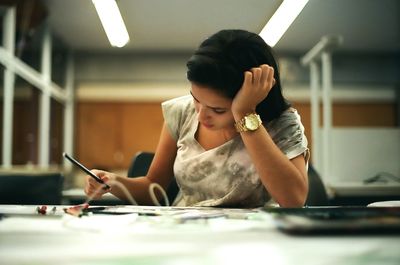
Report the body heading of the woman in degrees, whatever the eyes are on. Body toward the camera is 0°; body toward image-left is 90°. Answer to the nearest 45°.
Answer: approximately 45°

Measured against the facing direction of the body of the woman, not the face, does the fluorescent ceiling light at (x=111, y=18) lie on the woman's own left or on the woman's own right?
on the woman's own right

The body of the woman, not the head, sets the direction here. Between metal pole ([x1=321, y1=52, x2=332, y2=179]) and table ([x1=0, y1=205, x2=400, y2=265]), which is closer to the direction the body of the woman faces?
the table

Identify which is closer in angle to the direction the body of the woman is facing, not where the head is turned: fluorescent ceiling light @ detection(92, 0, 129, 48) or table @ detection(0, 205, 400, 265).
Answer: the table

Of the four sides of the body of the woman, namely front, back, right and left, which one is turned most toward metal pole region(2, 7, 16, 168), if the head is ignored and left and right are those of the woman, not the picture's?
right

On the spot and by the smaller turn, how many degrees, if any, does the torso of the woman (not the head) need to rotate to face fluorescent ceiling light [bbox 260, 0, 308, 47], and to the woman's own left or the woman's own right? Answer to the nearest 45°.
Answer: approximately 135° to the woman's own right

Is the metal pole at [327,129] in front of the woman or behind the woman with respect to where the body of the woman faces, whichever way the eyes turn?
behind

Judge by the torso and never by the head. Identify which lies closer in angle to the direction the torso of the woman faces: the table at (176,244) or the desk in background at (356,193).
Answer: the table

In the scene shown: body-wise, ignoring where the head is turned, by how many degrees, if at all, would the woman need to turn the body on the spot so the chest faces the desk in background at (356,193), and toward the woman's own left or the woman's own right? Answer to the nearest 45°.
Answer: approximately 180°

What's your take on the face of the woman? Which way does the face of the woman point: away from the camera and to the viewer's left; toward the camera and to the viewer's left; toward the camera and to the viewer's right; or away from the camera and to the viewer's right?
toward the camera and to the viewer's left
